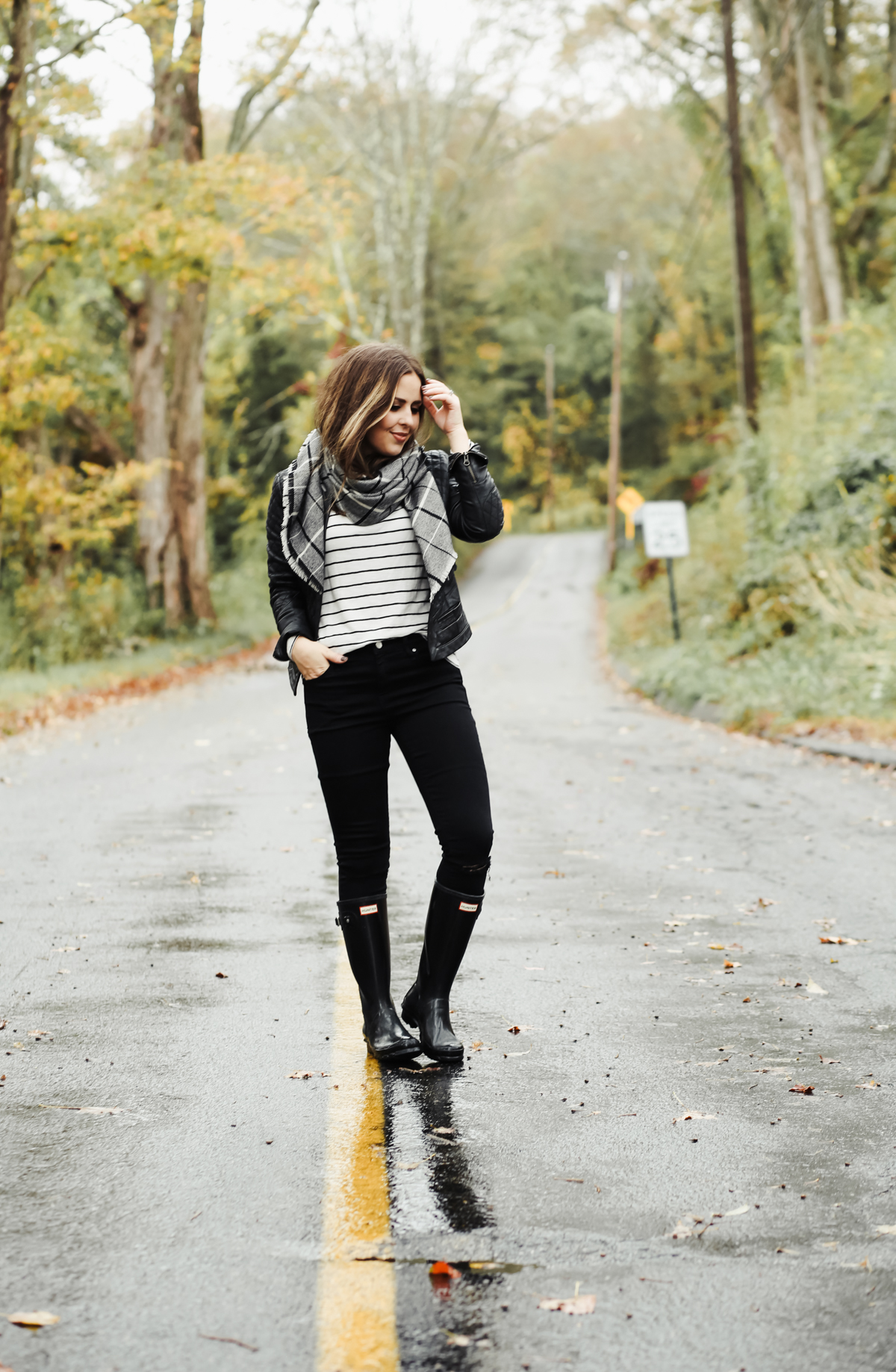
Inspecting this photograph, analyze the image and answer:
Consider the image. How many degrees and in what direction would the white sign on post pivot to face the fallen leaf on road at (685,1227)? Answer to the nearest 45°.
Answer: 0° — it already faces it

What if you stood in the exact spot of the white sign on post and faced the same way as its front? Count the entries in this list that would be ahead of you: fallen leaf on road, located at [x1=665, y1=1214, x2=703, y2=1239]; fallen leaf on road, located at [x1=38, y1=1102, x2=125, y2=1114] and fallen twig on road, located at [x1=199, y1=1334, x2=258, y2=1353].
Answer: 3

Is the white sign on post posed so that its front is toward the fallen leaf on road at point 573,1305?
yes

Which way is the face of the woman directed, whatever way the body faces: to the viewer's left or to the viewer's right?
to the viewer's right

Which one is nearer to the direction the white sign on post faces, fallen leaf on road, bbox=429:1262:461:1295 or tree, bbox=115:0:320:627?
the fallen leaf on road

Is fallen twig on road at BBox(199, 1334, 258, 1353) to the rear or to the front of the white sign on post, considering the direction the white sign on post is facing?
to the front

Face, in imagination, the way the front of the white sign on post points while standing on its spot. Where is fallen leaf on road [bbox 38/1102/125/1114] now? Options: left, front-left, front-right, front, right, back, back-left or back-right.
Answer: front

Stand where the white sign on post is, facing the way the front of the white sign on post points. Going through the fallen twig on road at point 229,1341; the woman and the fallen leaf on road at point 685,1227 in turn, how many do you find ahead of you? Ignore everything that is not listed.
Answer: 3

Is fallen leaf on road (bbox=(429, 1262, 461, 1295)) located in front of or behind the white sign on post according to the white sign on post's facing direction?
in front

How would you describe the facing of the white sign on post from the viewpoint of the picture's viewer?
facing the viewer

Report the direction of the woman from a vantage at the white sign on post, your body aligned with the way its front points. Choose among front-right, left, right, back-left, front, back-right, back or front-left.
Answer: front
